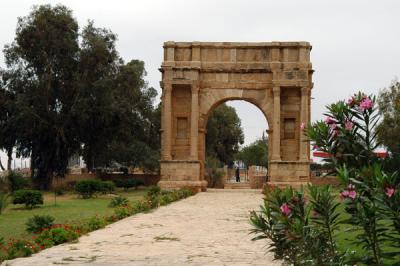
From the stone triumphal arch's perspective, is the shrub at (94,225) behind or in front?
in front

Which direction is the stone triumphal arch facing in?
toward the camera

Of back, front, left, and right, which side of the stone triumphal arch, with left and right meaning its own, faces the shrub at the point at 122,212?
front

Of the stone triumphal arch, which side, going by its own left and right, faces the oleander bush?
front

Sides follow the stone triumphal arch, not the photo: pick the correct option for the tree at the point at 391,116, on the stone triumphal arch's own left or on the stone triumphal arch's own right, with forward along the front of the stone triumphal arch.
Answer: on the stone triumphal arch's own left

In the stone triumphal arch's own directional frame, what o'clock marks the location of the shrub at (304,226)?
The shrub is roughly at 12 o'clock from the stone triumphal arch.

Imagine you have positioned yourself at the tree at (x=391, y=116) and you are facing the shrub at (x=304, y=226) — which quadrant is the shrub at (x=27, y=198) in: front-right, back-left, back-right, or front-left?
front-right

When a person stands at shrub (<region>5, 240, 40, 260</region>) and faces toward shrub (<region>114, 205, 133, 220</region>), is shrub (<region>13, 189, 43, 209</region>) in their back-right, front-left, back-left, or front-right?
front-left

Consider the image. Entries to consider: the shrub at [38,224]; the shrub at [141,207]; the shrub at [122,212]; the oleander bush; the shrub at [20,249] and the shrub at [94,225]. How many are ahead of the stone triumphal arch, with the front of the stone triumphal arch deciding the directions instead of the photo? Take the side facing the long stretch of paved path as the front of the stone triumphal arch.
6

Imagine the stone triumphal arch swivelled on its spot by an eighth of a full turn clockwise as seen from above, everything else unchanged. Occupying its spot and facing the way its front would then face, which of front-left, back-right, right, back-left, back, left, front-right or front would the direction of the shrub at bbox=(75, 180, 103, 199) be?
front

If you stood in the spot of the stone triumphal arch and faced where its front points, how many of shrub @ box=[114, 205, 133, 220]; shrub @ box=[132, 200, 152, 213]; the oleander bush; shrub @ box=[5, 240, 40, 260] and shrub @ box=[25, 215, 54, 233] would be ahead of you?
5

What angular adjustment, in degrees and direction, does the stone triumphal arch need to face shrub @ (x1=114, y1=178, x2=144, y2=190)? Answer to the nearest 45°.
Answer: approximately 135° to its right

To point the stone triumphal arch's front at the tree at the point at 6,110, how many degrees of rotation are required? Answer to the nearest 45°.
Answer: approximately 90° to its right

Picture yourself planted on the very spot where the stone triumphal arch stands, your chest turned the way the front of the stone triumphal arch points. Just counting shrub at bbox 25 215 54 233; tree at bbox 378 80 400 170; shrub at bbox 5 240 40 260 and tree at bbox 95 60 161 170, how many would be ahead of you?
2

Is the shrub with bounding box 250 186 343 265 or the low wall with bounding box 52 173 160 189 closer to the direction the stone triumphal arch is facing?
the shrub

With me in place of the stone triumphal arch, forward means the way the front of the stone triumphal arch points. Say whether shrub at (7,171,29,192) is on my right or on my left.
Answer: on my right

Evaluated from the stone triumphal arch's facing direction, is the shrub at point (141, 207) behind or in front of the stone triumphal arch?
in front

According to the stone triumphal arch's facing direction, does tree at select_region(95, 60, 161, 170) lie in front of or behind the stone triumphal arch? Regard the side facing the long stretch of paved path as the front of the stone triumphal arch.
behind

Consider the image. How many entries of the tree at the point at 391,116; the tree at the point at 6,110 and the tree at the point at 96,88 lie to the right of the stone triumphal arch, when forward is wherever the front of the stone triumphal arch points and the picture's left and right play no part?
2
